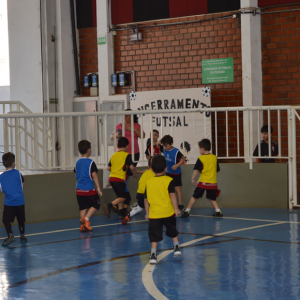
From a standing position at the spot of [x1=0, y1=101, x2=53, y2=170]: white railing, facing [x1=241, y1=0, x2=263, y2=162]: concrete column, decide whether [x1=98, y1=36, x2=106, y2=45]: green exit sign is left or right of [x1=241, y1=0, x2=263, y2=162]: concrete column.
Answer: left

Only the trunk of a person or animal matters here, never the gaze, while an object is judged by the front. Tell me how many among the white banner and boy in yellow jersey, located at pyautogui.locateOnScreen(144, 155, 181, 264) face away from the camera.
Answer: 1

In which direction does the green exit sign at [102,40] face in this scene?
toward the camera

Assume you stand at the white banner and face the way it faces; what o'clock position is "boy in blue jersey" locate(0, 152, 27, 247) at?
The boy in blue jersey is roughly at 1 o'clock from the white banner.

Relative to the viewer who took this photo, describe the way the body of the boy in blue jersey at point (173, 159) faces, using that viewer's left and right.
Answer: facing the viewer and to the left of the viewer

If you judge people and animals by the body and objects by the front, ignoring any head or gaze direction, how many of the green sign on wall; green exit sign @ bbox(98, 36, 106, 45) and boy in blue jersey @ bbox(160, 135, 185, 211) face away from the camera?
0

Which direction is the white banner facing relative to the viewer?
toward the camera

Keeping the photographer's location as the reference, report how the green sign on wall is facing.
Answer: facing the viewer

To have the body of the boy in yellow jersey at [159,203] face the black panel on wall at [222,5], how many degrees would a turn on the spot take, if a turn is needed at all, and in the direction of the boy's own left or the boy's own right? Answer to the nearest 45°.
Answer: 0° — they already face it

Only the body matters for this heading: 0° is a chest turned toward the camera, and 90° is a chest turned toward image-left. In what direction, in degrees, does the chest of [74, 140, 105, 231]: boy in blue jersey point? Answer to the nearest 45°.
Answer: approximately 225°

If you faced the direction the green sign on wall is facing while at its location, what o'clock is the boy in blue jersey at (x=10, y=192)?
The boy in blue jersey is roughly at 1 o'clock from the green sign on wall.

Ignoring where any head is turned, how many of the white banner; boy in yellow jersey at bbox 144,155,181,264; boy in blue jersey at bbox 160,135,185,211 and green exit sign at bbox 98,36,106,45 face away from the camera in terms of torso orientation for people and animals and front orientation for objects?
1

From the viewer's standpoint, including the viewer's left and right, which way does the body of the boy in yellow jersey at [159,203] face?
facing away from the viewer

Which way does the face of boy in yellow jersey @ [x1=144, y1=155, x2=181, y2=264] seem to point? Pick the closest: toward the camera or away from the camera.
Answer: away from the camera

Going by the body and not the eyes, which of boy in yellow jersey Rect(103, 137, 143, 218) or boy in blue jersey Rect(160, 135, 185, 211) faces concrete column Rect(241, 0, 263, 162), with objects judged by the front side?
the boy in yellow jersey

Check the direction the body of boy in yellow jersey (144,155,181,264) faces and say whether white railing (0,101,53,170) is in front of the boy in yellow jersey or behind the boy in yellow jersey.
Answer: in front

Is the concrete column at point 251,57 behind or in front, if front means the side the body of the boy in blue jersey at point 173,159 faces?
behind

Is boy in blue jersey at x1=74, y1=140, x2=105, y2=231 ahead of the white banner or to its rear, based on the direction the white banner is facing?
ahead
